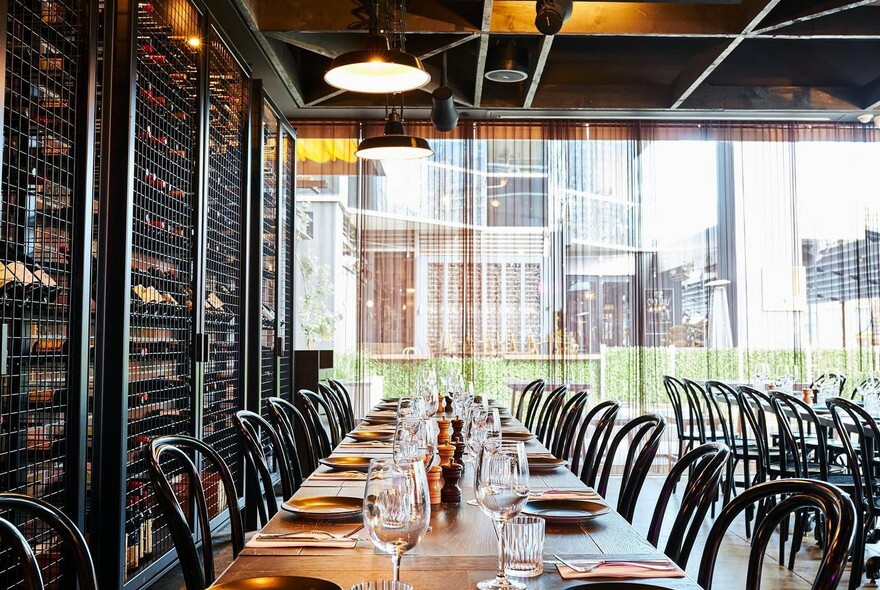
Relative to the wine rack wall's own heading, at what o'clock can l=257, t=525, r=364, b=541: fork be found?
The fork is roughly at 1 o'clock from the wine rack wall.

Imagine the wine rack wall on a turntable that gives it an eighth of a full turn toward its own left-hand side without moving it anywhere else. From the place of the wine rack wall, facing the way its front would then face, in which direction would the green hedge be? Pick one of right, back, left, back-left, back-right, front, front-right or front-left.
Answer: front-left

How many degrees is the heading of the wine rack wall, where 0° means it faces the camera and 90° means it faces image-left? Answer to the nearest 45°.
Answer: approximately 315°

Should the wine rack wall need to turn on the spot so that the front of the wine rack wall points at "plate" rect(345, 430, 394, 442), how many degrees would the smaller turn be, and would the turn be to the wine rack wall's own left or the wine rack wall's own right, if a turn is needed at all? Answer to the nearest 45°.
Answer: approximately 45° to the wine rack wall's own left
